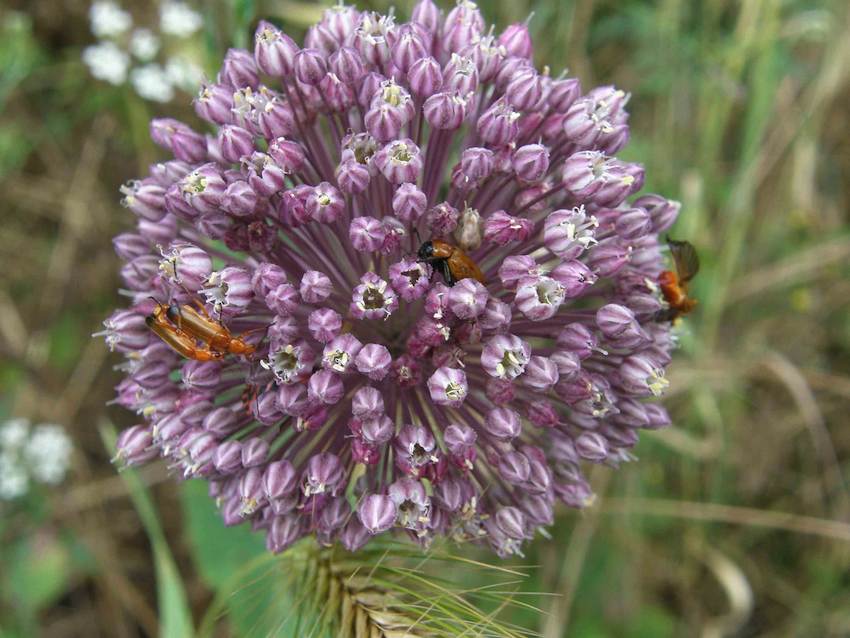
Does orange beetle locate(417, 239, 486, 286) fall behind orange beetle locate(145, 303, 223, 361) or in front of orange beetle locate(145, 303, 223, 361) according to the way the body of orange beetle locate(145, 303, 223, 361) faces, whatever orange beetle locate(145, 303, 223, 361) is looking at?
in front

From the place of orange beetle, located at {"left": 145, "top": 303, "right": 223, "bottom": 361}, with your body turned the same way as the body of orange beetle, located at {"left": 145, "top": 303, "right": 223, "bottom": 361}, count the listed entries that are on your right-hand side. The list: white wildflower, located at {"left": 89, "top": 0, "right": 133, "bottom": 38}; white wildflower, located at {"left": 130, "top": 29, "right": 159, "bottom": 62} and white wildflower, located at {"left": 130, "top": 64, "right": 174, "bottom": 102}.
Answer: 0

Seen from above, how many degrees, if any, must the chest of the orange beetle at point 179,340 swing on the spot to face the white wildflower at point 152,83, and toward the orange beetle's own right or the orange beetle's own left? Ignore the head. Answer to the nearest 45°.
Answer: approximately 90° to the orange beetle's own left

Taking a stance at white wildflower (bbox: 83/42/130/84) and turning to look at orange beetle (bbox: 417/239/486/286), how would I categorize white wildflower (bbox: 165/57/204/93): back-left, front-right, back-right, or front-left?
front-left

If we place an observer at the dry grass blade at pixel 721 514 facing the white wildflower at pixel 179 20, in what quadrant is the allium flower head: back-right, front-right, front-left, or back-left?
front-left

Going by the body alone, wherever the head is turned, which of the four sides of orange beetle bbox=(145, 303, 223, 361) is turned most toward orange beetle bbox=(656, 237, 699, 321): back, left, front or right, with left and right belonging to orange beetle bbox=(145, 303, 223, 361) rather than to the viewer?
front

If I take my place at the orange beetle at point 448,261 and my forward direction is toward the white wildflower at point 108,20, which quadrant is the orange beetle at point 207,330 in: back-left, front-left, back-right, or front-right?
front-left

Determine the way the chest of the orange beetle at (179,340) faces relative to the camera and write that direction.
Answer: to the viewer's right

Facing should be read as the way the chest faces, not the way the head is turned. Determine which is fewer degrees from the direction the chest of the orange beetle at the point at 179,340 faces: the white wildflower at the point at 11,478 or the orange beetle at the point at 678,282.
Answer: the orange beetle

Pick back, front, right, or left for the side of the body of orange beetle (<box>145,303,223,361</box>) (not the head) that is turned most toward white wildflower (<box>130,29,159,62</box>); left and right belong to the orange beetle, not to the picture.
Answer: left

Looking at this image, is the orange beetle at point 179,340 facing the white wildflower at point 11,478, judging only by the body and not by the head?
no
